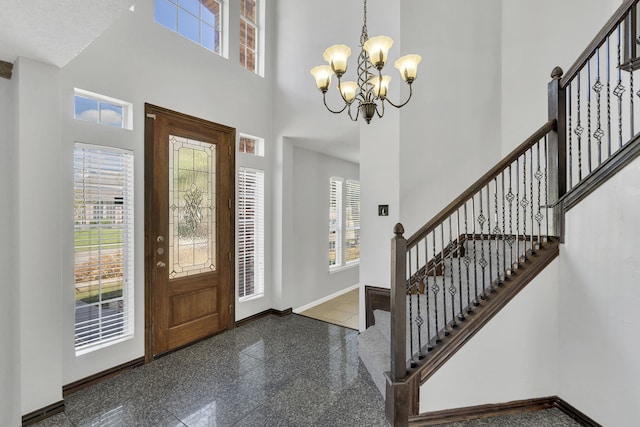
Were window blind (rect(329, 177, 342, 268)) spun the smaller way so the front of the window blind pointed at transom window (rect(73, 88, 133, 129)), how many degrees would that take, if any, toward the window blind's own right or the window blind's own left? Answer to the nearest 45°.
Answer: approximately 90° to the window blind's own right

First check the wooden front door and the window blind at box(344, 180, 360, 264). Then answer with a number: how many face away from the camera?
0

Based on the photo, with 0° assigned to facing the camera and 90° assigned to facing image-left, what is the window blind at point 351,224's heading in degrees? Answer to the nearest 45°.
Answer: approximately 315°

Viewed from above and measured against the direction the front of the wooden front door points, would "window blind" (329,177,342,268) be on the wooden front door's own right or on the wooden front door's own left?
on the wooden front door's own left

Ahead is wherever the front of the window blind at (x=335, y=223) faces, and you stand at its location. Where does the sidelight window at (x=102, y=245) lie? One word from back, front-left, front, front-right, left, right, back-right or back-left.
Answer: right

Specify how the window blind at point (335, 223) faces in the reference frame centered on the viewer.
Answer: facing the viewer and to the right of the viewer

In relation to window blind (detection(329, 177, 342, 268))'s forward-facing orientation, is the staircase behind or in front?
in front

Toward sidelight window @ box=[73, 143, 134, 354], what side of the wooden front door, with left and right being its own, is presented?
right

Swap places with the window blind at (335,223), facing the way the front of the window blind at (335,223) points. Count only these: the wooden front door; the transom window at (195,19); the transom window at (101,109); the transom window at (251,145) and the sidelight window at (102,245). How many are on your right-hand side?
5

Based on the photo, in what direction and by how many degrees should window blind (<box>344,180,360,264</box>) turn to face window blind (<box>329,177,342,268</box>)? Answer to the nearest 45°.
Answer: approximately 90° to its right

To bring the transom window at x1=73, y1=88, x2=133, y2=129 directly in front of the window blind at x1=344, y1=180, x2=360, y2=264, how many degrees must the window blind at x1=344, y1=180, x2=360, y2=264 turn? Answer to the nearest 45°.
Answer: approximately 90° to its right

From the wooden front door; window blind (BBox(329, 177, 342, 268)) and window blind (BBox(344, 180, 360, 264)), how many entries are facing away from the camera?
0

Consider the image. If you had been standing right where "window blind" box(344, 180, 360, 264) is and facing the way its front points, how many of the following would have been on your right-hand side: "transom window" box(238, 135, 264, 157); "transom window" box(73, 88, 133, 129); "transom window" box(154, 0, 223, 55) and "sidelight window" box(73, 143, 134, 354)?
4

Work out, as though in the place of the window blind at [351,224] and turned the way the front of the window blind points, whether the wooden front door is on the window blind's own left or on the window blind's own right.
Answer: on the window blind's own right
